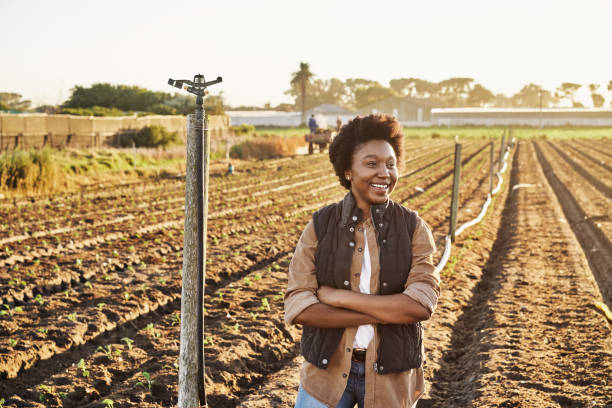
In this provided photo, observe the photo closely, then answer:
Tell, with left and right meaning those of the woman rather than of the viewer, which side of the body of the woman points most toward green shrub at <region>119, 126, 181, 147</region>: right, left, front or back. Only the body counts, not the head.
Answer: back

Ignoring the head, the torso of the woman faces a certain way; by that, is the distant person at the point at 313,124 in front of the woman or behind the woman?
behind

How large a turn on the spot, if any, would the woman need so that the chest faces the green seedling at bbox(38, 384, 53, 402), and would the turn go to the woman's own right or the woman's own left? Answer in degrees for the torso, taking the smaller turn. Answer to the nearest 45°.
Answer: approximately 135° to the woman's own right

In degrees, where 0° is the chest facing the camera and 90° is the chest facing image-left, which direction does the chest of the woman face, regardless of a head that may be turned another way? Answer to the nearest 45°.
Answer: approximately 0°

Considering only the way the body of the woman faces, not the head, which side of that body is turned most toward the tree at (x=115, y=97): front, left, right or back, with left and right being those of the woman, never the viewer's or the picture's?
back

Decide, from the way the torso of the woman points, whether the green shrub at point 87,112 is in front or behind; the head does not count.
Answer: behind

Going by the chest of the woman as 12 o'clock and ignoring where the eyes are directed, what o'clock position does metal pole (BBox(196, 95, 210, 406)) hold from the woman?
The metal pole is roughly at 4 o'clock from the woman.
